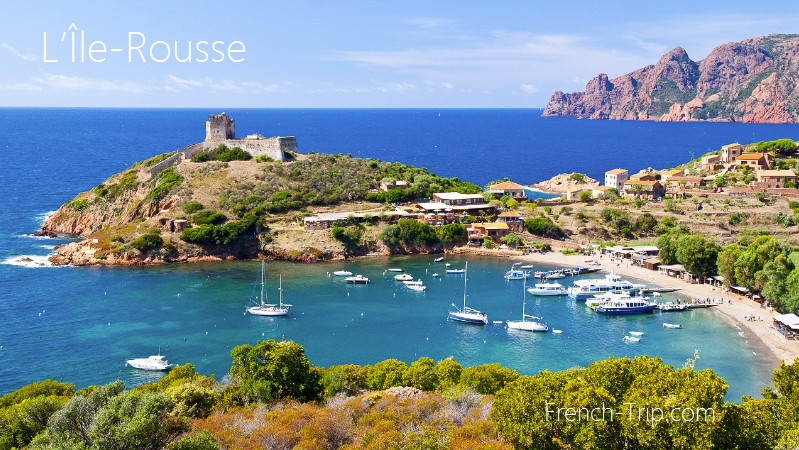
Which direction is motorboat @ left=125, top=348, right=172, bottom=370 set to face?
to the viewer's left

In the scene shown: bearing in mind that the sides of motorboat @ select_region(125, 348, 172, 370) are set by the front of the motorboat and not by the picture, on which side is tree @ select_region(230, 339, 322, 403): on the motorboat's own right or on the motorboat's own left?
on the motorboat's own left
